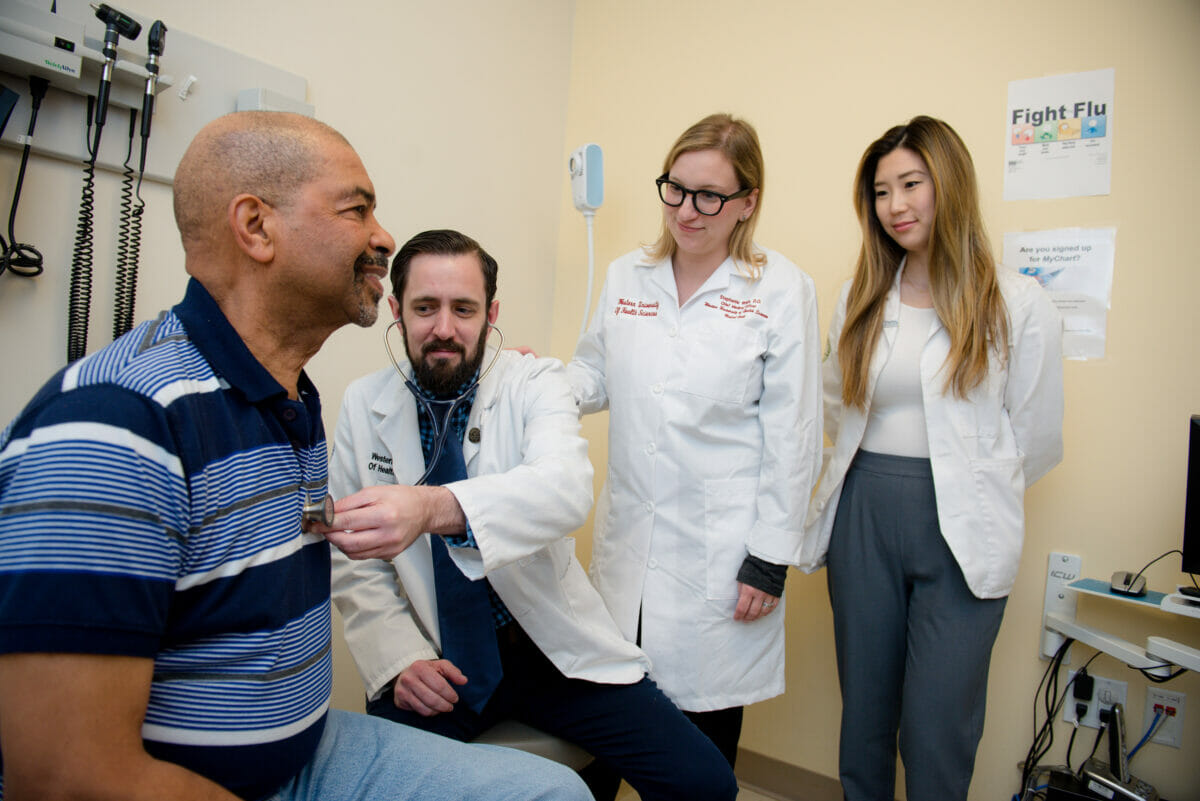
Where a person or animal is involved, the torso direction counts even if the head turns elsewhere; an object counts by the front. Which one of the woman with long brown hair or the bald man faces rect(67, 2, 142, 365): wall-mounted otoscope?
the woman with long brown hair

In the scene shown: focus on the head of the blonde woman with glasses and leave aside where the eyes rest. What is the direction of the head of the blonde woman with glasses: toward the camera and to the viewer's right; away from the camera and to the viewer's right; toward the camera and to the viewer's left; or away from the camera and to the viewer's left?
toward the camera and to the viewer's left

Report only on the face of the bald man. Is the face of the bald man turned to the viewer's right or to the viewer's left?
to the viewer's right

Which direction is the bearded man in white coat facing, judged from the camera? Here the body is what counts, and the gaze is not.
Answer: toward the camera

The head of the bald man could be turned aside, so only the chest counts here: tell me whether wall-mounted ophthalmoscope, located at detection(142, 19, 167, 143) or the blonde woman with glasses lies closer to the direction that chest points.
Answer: the blonde woman with glasses

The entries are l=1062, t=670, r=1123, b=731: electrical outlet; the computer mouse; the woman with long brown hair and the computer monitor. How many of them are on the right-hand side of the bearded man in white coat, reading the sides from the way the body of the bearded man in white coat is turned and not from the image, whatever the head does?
0

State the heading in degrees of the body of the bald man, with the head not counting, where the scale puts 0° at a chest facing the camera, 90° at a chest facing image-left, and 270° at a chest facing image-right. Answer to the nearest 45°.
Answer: approximately 270°

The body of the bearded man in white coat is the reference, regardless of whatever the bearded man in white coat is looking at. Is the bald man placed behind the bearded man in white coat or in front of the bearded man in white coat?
in front

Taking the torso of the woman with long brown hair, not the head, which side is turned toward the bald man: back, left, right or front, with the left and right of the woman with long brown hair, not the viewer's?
front

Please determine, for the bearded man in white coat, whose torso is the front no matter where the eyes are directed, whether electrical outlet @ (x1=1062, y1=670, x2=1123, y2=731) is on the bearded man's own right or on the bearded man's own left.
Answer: on the bearded man's own left

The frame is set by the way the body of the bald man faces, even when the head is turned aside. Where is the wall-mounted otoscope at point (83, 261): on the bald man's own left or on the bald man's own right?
on the bald man's own left

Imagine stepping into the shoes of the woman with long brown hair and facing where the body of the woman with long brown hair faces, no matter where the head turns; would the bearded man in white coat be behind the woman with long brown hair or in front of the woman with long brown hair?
in front

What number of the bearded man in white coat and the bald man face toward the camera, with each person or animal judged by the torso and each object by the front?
1

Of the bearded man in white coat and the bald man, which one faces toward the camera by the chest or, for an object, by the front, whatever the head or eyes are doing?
the bearded man in white coat
